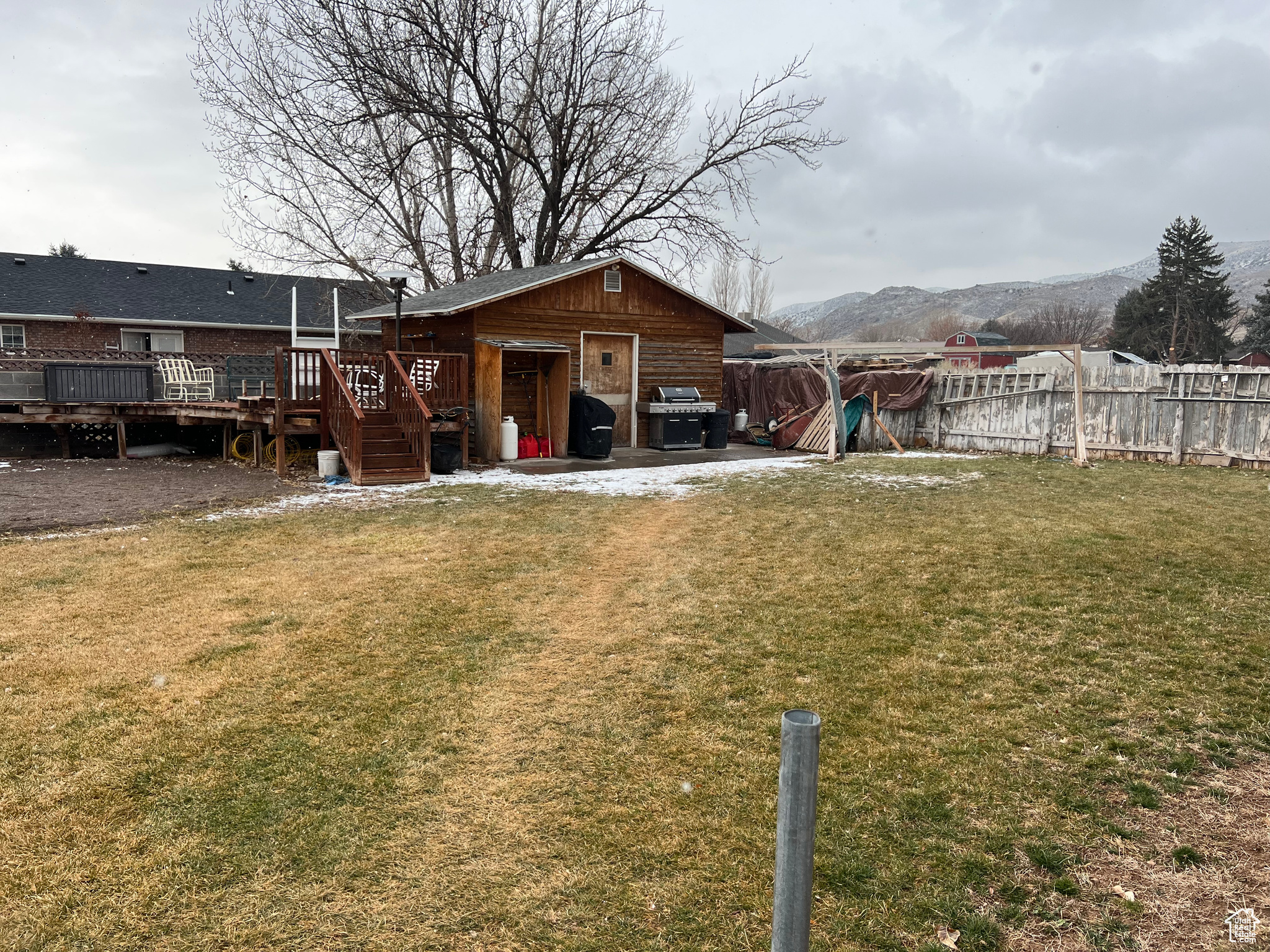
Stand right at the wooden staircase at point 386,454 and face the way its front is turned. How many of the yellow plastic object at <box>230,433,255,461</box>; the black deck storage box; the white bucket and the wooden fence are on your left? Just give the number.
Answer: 1

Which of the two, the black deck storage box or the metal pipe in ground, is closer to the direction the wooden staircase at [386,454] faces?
the metal pipe in ground

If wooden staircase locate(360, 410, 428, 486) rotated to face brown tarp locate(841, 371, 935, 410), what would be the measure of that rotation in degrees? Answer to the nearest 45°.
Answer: approximately 90° to its left

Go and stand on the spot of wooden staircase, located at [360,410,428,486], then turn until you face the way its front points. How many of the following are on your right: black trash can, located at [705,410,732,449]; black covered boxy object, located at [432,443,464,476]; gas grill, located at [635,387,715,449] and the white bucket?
1

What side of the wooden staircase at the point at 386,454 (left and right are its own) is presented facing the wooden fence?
left

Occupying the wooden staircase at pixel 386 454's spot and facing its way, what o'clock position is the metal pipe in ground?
The metal pipe in ground is roughly at 12 o'clock from the wooden staircase.

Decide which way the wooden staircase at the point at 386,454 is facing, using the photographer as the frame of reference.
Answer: facing the viewer

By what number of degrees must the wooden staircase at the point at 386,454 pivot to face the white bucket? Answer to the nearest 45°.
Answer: approximately 90° to its right

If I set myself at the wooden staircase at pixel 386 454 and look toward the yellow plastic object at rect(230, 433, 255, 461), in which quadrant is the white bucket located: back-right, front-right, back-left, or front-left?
front-left

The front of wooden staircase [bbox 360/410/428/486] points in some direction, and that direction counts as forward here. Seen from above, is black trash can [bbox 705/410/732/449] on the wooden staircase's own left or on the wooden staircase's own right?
on the wooden staircase's own left

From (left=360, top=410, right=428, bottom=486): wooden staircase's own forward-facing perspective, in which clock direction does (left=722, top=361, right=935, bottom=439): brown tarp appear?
The brown tarp is roughly at 8 o'clock from the wooden staircase.

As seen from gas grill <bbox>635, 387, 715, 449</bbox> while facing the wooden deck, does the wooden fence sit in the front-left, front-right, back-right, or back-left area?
back-left

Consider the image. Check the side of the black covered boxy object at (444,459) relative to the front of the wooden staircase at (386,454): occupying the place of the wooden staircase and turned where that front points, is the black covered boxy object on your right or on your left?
on your left

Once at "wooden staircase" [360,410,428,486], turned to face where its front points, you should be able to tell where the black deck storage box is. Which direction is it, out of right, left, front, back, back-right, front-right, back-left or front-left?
back-right

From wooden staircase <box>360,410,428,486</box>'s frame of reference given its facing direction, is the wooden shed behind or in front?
behind
